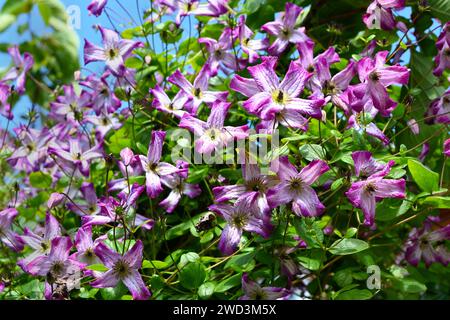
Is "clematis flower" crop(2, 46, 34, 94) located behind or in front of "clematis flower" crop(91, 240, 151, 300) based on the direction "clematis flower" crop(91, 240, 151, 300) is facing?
behind

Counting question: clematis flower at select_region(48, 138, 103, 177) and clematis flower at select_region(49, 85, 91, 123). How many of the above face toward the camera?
2
